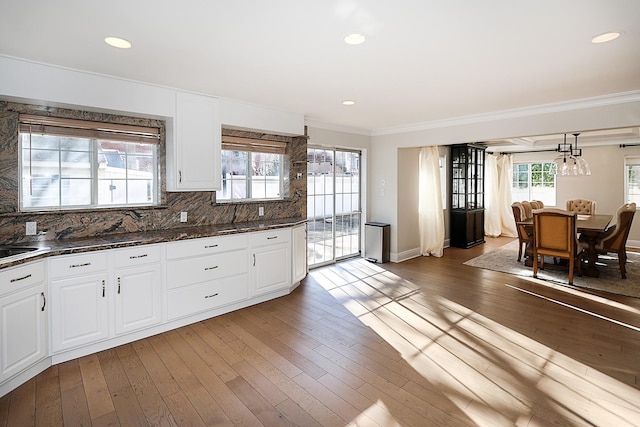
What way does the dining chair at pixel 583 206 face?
toward the camera

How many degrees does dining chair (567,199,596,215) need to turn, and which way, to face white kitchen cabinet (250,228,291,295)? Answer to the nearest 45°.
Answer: approximately 45° to its right

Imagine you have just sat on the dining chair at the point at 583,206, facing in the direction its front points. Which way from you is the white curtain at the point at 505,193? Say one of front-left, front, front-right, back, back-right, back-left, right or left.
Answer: back-right

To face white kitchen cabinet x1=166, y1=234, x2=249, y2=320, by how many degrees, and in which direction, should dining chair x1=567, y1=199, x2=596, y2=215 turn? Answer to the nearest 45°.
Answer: approximately 45° to its right

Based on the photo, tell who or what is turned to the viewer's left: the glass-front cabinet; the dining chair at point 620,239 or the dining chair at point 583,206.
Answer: the dining chair at point 620,239

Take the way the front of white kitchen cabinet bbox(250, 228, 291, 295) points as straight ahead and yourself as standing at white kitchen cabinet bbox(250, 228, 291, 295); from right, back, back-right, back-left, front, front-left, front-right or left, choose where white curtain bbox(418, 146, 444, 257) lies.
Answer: left

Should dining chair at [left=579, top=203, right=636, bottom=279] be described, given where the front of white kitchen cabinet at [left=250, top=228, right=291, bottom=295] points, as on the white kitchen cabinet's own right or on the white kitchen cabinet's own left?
on the white kitchen cabinet's own left

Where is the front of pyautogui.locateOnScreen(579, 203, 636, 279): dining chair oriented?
to the viewer's left

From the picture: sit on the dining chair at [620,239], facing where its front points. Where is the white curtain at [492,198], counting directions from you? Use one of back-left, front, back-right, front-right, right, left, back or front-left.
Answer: front-right

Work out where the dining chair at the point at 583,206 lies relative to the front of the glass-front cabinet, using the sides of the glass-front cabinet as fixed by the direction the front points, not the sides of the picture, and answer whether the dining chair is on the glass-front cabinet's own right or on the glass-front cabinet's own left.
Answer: on the glass-front cabinet's own left

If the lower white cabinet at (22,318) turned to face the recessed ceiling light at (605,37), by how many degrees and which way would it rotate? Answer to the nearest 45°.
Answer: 0° — it already faces it

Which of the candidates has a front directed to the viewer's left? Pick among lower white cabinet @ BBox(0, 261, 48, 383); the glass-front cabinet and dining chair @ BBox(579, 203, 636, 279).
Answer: the dining chair
